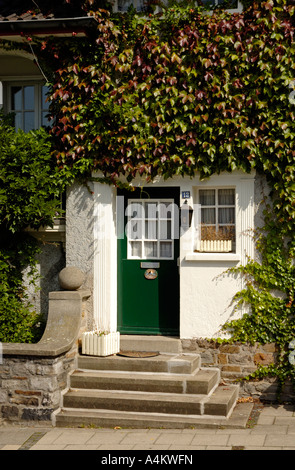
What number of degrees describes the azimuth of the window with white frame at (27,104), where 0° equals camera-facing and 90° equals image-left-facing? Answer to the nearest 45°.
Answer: approximately 0°

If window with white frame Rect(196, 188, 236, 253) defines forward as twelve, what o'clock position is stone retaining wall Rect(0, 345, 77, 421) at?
The stone retaining wall is roughly at 2 o'clock from the window with white frame.

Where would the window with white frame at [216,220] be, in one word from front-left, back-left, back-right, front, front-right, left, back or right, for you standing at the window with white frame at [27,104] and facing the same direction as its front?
front-left

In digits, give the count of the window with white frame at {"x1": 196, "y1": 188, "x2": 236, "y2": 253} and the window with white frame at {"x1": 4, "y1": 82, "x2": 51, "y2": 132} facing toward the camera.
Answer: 2

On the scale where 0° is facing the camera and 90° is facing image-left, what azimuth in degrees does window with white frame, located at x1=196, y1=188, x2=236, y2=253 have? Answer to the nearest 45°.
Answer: approximately 0°

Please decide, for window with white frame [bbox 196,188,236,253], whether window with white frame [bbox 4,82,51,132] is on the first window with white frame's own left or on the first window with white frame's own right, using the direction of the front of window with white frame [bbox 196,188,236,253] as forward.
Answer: on the first window with white frame's own right
